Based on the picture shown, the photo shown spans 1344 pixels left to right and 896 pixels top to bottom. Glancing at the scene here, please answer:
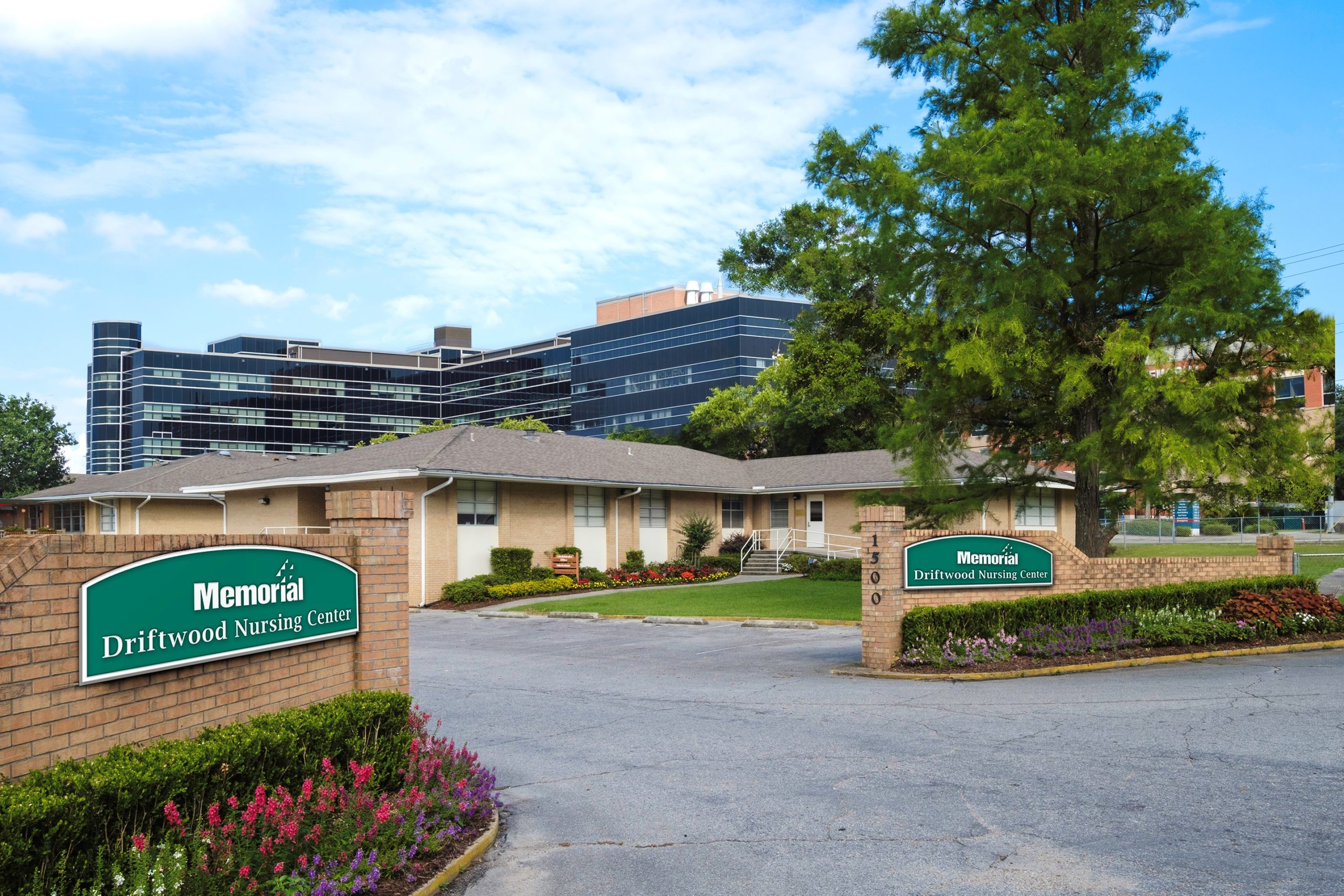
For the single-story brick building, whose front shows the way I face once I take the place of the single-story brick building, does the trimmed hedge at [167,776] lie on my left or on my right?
on my right

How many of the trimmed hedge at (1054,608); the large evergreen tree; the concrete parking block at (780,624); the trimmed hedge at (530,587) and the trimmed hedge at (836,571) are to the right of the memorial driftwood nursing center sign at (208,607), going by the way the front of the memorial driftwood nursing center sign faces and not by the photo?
0

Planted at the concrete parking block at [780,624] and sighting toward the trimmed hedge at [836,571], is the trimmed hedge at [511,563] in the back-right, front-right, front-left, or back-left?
front-left

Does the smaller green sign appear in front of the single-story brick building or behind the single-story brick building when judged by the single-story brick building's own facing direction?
in front

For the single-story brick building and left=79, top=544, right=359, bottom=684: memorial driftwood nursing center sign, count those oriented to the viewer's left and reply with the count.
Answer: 0

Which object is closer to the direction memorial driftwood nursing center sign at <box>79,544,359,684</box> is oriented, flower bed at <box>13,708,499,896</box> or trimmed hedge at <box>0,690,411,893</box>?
the flower bed

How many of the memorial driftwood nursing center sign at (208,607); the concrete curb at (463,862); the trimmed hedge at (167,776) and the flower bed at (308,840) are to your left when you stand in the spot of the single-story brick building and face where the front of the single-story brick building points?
0

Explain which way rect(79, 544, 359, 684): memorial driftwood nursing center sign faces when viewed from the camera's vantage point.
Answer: facing the viewer and to the right of the viewer

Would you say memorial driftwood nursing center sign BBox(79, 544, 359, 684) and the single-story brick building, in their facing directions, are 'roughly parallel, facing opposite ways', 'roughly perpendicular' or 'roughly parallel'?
roughly parallel

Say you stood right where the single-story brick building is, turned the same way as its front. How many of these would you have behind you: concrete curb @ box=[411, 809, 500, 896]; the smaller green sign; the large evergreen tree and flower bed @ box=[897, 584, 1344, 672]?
0

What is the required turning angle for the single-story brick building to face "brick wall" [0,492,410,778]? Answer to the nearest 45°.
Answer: approximately 45° to its right

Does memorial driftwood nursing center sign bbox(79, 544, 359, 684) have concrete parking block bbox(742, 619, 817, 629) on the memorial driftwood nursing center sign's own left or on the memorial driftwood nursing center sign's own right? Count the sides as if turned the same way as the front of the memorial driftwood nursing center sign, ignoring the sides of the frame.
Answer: on the memorial driftwood nursing center sign's own left

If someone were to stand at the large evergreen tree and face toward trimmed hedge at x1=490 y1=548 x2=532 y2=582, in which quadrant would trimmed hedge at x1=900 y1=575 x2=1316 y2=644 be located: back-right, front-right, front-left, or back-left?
back-left

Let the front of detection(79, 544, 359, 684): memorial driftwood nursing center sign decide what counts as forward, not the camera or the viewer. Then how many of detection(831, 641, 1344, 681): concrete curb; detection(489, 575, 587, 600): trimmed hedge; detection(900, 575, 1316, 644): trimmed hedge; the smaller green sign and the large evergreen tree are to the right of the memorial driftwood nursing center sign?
0

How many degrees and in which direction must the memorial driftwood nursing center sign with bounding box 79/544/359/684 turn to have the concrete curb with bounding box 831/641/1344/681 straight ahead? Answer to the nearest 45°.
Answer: approximately 90° to its left

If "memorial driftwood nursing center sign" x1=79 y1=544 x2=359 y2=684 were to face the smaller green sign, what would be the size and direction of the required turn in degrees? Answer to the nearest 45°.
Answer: approximately 90° to its left

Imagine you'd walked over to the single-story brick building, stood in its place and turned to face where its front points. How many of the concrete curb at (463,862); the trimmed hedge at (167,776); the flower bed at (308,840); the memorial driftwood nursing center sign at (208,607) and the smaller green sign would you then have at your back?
0

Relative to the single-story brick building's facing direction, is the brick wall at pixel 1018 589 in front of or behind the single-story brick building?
in front
